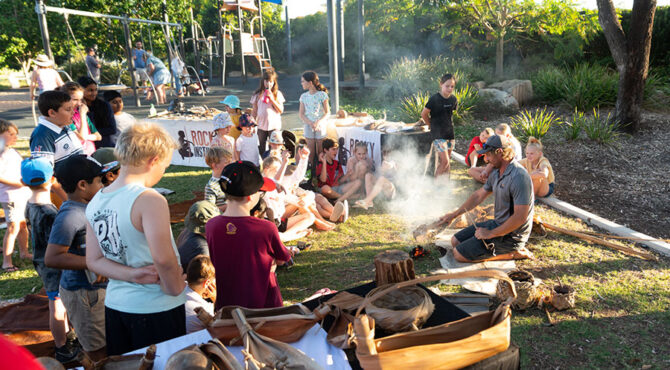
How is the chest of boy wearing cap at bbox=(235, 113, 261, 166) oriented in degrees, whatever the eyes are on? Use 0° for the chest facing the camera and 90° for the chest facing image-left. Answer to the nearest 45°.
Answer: approximately 315°

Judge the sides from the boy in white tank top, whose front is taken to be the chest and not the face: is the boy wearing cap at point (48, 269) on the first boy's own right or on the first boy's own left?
on the first boy's own left

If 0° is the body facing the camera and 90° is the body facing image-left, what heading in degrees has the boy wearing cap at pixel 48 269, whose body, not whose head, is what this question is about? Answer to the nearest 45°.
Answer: approximately 225°

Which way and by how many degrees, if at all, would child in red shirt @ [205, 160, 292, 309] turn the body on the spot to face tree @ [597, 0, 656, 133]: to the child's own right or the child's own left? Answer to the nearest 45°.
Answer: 0° — they already face it

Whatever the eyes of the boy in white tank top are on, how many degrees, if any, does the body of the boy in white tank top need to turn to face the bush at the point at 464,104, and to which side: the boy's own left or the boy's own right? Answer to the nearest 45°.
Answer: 0° — they already face it

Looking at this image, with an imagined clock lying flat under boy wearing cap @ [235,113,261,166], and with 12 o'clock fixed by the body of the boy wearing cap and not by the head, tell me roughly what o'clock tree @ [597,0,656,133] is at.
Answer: The tree is roughly at 10 o'clock from the boy wearing cap.

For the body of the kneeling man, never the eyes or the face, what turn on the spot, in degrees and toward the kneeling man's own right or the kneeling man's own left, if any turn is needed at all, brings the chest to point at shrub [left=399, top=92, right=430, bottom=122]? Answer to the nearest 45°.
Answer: approximately 90° to the kneeling man's own right

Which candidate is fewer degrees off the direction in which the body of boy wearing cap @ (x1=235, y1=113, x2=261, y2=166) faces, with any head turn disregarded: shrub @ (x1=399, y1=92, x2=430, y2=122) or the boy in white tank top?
the boy in white tank top

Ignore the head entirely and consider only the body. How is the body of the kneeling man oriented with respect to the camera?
to the viewer's left

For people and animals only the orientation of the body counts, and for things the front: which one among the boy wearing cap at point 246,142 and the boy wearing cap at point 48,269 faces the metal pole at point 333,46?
the boy wearing cap at point 48,269

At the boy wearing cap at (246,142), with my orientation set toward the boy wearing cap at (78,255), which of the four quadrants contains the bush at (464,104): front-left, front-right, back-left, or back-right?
back-left

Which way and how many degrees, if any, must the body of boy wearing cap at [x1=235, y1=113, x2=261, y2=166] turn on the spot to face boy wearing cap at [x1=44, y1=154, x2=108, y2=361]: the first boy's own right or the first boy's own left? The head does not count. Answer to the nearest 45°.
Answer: approximately 45° to the first boy's own right

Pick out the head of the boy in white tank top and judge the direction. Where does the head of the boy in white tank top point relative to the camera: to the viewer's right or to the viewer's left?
to the viewer's right

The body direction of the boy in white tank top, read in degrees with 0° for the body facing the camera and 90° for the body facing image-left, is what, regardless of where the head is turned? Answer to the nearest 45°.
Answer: approximately 225°
